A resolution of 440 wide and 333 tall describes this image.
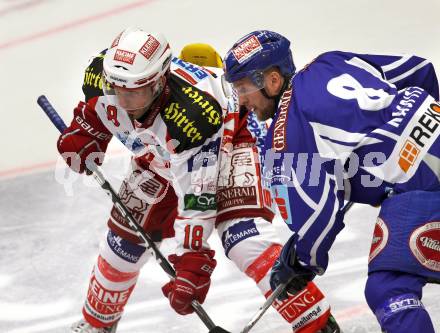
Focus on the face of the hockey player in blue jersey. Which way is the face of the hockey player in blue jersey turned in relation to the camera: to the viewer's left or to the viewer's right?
to the viewer's left

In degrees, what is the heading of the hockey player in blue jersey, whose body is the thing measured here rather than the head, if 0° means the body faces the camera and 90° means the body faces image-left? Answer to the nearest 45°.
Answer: approximately 90°
